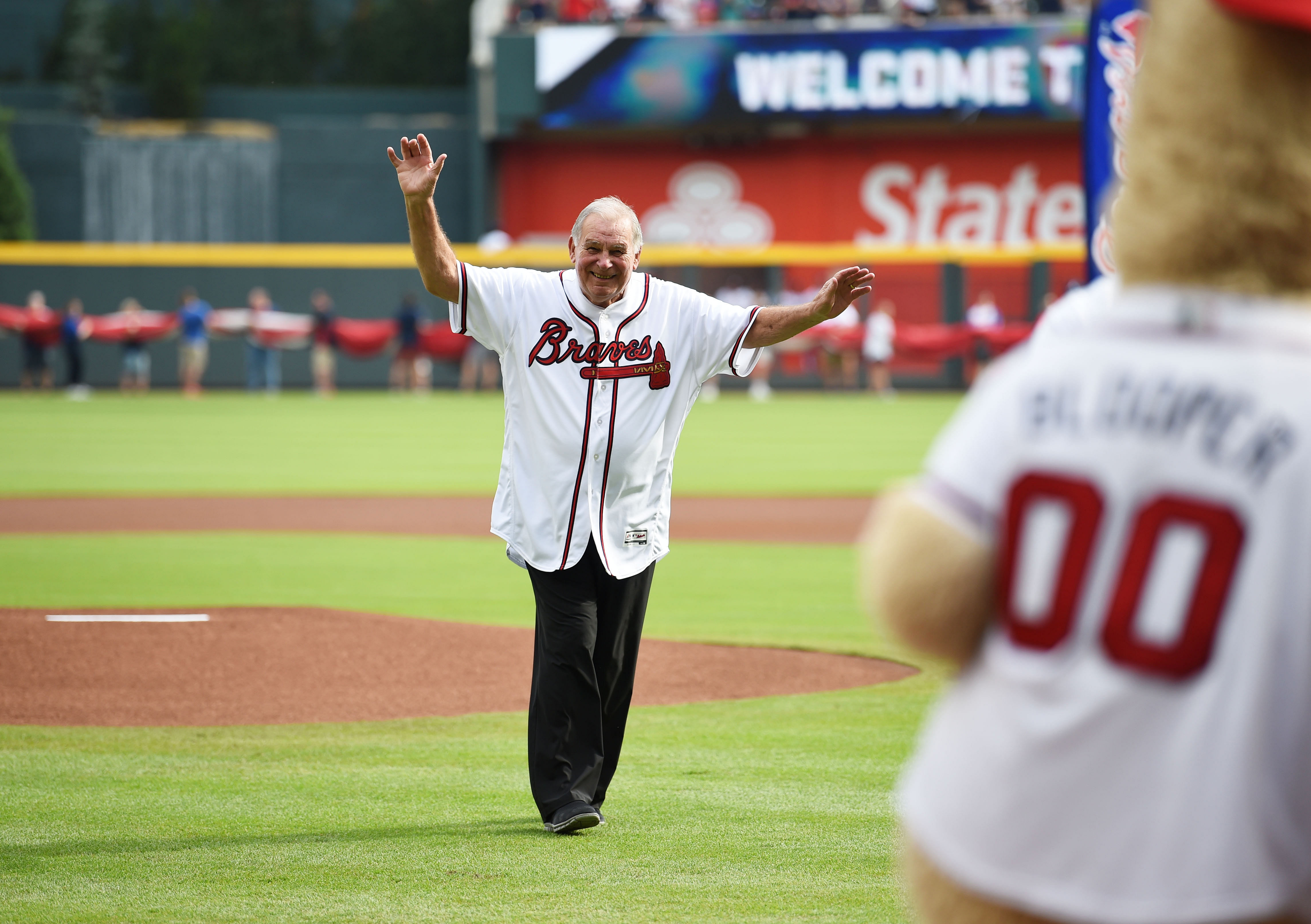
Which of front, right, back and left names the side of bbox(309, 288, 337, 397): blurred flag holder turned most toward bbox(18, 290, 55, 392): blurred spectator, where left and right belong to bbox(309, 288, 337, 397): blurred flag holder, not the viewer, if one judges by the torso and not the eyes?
right

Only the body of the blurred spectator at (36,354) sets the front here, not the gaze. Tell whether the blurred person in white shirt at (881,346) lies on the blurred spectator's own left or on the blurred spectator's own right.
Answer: on the blurred spectator's own left

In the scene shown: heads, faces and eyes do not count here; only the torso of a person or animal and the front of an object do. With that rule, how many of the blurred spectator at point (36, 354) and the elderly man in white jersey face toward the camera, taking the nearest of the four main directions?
2

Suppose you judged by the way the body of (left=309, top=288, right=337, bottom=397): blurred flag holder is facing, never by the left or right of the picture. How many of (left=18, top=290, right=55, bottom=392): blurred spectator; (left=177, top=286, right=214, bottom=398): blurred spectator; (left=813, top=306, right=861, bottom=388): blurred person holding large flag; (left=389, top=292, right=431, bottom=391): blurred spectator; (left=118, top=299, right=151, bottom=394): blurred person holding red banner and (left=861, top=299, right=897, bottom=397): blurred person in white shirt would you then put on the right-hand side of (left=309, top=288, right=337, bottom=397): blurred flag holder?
3

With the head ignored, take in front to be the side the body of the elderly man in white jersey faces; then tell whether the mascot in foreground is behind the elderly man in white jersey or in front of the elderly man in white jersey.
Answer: in front

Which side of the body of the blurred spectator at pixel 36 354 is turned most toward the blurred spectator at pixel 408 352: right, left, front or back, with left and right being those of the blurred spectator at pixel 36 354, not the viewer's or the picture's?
left

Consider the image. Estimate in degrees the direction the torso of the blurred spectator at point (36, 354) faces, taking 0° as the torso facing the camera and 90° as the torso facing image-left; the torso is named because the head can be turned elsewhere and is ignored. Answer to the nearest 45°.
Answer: approximately 0°

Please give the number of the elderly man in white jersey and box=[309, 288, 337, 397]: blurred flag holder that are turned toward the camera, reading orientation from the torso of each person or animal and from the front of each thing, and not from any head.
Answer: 2

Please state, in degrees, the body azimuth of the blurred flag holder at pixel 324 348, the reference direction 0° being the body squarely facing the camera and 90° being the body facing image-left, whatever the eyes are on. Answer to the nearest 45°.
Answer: approximately 0°

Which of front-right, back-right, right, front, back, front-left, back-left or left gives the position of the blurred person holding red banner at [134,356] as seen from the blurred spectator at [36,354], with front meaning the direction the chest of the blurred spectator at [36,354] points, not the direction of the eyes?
left
